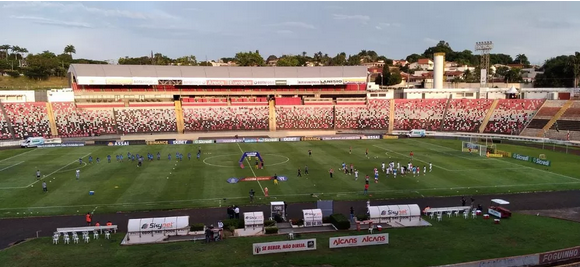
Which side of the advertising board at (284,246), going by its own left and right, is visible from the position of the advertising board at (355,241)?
left

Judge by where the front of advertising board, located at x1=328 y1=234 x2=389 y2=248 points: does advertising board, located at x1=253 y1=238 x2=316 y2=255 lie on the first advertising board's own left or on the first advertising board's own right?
on the first advertising board's own right

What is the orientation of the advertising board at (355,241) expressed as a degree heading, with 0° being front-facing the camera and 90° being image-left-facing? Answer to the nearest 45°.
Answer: approximately 0°

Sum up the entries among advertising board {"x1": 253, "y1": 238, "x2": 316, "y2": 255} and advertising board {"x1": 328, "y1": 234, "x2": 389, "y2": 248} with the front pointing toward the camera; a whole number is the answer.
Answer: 2
